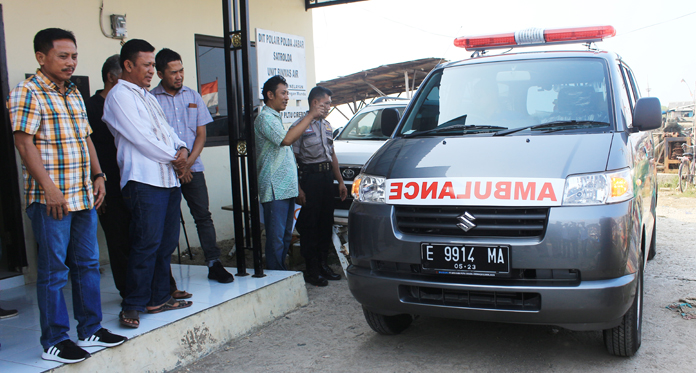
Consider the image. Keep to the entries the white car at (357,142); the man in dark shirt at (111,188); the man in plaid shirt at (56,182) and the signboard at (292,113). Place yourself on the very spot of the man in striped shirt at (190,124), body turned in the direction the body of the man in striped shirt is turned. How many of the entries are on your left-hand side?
2

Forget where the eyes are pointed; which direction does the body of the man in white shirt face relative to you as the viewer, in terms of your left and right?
facing the viewer and to the right of the viewer

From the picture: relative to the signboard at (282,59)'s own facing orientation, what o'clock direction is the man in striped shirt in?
The man in striped shirt is roughly at 2 o'clock from the signboard.

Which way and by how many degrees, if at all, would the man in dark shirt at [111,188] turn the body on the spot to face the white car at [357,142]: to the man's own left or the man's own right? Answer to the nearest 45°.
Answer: approximately 45° to the man's own left

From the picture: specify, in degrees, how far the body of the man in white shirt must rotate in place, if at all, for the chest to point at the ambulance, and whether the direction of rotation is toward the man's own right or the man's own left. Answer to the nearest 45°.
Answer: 0° — they already face it

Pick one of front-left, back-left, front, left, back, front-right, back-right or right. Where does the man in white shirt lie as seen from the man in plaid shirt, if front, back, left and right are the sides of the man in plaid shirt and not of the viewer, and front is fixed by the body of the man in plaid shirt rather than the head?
left

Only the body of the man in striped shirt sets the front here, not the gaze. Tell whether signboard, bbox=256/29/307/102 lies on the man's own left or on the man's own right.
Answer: on the man's own left
